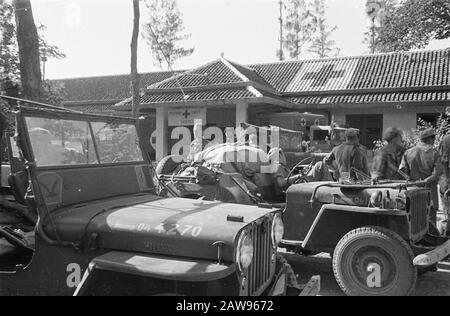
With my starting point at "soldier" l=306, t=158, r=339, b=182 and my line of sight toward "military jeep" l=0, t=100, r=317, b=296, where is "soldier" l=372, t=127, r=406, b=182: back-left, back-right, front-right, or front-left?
back-left

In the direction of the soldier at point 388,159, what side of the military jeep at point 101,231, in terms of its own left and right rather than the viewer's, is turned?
left

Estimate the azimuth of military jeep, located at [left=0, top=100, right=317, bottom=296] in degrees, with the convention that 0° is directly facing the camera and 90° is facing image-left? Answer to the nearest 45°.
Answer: approximately 315°
